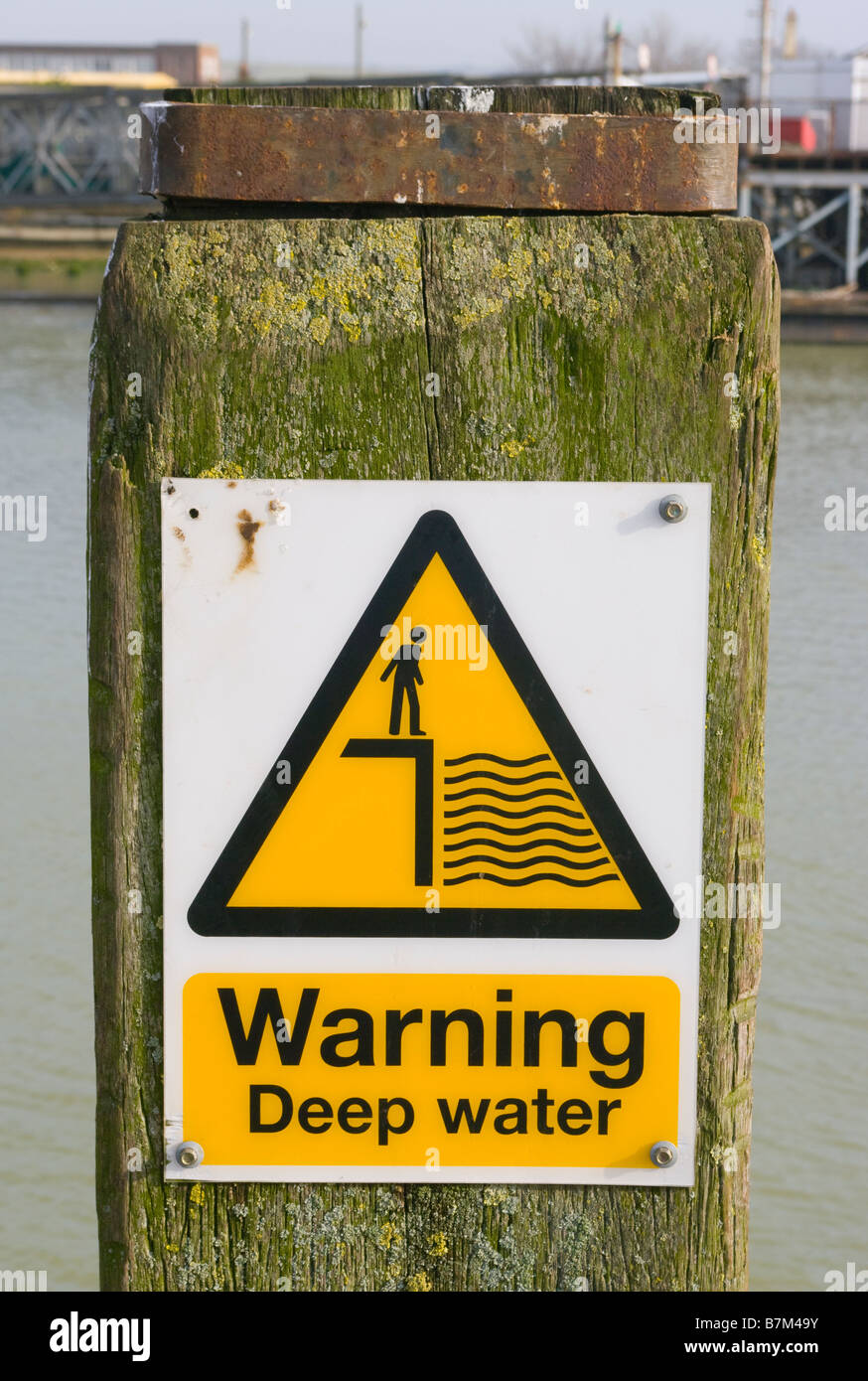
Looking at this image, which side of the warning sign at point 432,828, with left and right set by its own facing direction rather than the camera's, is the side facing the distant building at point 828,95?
back

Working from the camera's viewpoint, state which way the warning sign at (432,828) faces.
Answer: facing the viewer
